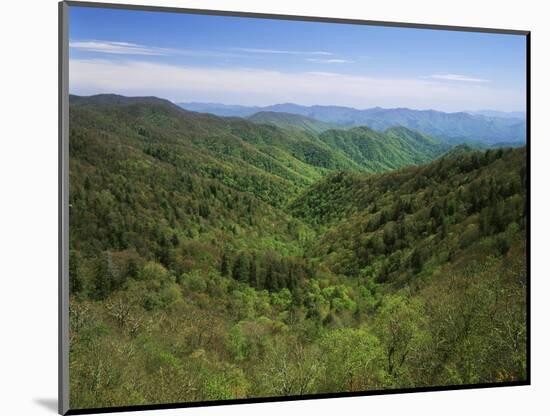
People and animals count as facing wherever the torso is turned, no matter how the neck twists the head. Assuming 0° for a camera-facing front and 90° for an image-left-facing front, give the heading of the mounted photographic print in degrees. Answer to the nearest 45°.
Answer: approximately 315°
